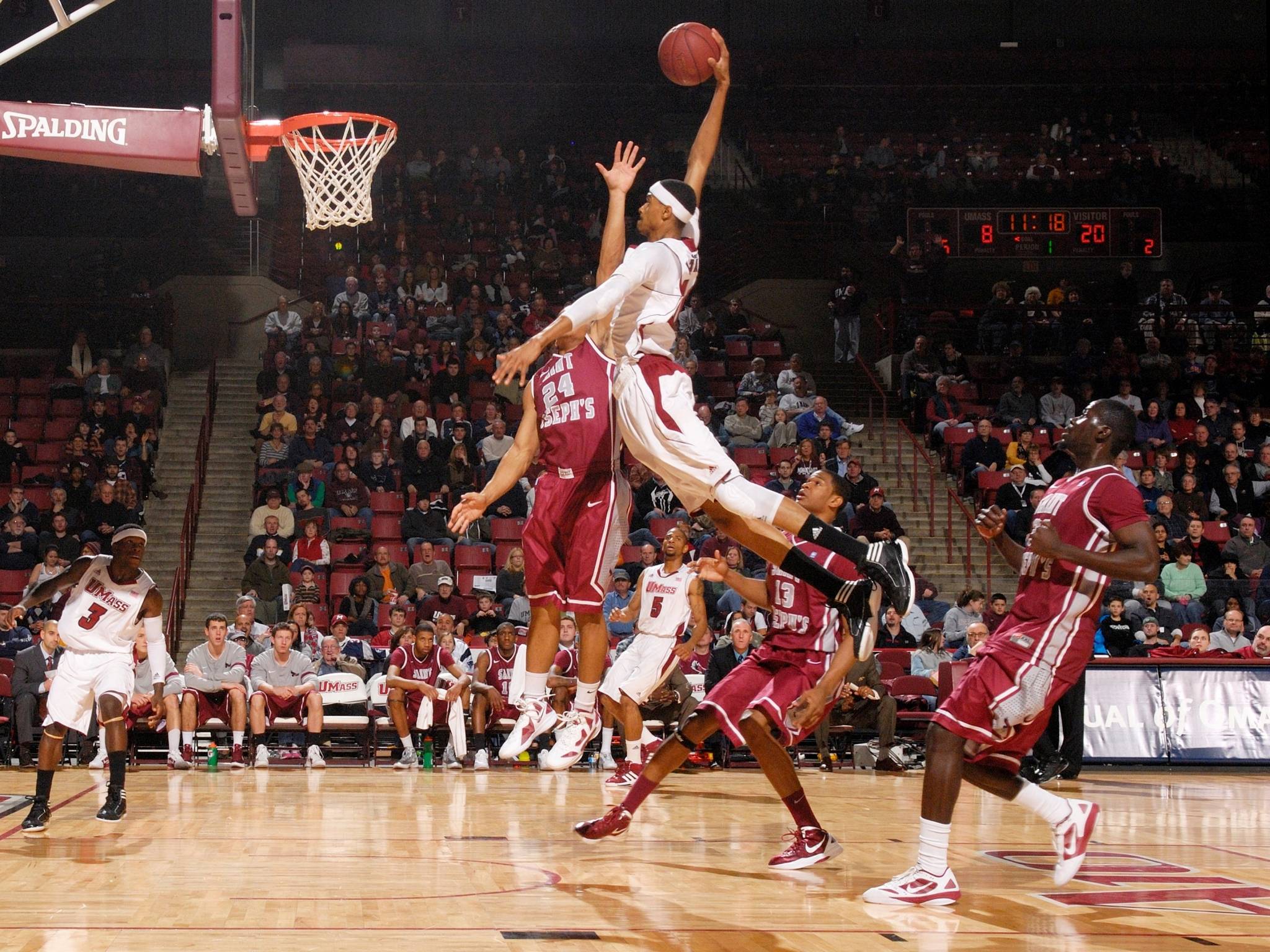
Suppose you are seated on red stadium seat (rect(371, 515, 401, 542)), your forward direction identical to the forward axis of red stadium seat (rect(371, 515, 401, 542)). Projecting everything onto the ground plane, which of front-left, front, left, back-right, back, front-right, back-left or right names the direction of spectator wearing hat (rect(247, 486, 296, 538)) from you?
right

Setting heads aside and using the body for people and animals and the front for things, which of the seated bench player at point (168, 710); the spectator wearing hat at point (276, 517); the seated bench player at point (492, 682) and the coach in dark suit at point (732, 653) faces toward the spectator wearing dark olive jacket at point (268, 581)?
the spectator wearing hat at point (276, 517)

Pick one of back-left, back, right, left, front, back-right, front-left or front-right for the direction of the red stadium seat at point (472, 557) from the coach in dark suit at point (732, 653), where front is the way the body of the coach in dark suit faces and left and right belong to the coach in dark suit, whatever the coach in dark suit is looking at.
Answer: back-right

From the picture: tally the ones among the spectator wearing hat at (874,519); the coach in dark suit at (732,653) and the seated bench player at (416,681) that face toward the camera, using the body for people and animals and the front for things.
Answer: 3

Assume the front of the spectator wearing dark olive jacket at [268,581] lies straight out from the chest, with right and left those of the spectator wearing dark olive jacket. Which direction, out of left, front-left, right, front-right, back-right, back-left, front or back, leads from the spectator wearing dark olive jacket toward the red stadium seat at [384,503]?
back-left

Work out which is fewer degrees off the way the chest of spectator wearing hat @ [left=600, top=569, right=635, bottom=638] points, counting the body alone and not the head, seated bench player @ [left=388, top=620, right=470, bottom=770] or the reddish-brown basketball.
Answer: the reddish-brown basketball

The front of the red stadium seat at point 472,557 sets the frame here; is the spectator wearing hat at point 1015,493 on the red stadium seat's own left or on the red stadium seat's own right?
on the red stadium seat's own left

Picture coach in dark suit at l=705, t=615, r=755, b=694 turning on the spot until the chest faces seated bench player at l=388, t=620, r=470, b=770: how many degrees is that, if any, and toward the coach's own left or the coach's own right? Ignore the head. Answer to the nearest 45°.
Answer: approximately 90° to the coach's own right

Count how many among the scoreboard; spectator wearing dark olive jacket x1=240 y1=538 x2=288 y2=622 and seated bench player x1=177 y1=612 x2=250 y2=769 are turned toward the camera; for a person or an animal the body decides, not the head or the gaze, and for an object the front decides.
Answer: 3

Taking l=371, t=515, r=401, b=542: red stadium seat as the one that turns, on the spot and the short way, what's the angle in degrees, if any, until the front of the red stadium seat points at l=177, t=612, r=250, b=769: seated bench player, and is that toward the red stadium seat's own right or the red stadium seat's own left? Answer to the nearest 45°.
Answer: approximately 45° to the red stadium seat's own right
